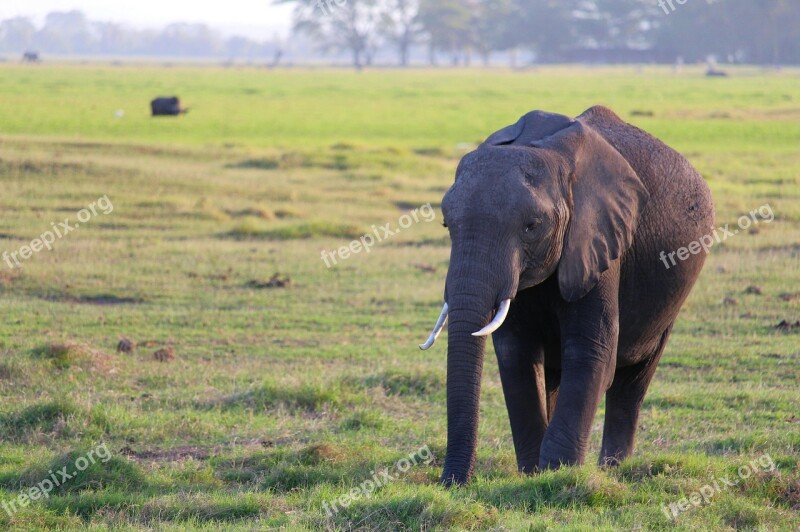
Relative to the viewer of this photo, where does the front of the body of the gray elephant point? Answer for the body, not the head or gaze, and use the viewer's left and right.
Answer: facing the viewer and to the left of the viewer

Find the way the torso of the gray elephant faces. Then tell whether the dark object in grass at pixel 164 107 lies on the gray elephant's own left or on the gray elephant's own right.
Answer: on the gray elephant's own right
